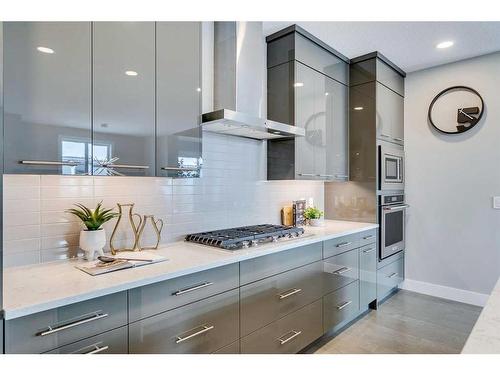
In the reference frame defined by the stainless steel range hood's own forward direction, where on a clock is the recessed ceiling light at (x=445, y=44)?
The recessed ceiling light is roughly at 10 o'clock from the stainless steel range hood.

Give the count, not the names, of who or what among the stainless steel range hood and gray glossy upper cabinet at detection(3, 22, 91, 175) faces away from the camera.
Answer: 0

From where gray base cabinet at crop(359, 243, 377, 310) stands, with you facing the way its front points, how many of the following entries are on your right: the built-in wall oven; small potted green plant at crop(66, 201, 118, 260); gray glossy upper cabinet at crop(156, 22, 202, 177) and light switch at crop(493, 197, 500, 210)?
2

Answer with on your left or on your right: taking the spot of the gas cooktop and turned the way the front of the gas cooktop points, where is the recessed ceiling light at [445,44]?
on your left

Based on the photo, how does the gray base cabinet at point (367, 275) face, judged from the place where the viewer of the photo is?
facing the viewer and to the right of the viewer

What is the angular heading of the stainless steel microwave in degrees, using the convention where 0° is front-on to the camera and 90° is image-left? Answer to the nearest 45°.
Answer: approximately 315°

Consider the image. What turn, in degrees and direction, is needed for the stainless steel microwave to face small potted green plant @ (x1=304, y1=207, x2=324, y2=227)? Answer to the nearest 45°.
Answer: approximately 90° to its right

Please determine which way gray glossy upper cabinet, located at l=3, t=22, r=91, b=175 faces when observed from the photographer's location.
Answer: facing the viewer

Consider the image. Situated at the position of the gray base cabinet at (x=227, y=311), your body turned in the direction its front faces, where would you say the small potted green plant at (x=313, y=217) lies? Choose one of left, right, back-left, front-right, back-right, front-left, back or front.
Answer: left

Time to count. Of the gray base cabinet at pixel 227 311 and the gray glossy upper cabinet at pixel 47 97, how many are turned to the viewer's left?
0
